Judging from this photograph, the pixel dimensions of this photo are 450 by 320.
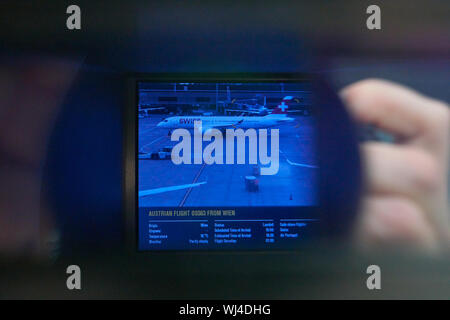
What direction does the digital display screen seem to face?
toward the camera
